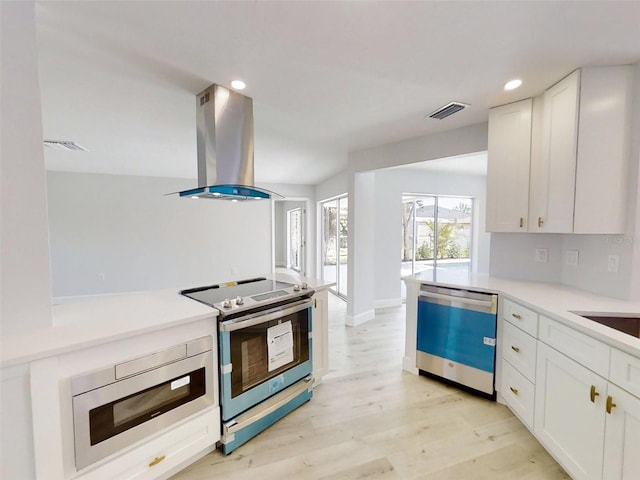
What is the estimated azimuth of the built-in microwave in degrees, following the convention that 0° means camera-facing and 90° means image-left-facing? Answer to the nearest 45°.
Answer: approximately 315°

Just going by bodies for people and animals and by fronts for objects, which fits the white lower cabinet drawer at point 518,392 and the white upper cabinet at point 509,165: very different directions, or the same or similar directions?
same or similar directions

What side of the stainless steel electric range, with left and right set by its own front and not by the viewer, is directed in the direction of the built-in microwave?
right

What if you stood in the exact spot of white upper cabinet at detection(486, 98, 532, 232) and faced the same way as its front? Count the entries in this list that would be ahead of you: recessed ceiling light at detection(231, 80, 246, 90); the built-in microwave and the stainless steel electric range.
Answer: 3

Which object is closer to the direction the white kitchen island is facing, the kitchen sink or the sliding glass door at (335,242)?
the kitchen sink

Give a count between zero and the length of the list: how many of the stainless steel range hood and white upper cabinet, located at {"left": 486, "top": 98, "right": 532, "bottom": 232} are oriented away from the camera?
0

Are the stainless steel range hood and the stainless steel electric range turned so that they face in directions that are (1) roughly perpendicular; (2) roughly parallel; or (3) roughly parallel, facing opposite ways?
roughly parallel

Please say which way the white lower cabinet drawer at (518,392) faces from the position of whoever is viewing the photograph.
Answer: facing the viewer and to the left of the viewer

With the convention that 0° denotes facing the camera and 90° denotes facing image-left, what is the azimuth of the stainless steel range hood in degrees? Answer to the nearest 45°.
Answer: approximately 315°

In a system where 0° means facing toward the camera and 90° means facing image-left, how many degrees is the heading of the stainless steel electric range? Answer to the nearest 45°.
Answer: approximately 315°
